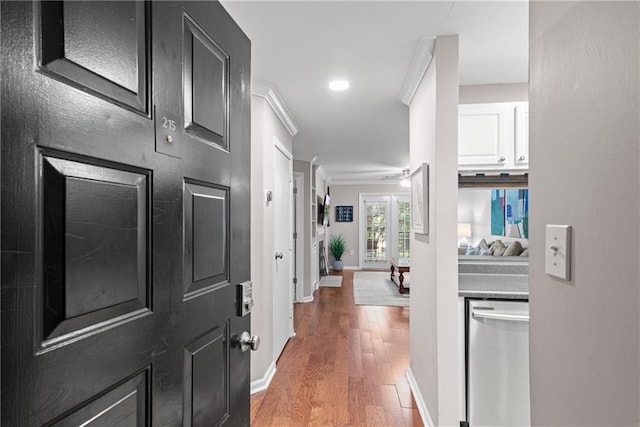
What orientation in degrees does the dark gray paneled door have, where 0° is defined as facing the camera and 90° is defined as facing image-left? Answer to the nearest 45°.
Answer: approximately 315°

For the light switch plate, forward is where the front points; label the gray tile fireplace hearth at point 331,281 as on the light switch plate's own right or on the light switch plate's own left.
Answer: on the light switch plate's own right

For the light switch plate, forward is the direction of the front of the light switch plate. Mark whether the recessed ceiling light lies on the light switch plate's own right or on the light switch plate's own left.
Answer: on the light switch plate's own right

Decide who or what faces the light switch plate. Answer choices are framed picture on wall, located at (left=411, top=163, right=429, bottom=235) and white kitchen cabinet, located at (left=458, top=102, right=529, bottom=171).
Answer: the white kitchen cabinet

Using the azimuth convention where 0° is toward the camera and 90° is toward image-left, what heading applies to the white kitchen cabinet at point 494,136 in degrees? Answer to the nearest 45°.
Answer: approximately 0°

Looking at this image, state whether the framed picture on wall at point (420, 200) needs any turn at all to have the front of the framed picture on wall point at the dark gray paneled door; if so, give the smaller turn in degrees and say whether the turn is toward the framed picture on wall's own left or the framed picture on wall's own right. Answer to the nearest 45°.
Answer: approximately 90° to the framed picture on wall's own left

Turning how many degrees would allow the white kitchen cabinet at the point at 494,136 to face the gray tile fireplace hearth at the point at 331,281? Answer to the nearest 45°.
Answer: approximately 135° to its right

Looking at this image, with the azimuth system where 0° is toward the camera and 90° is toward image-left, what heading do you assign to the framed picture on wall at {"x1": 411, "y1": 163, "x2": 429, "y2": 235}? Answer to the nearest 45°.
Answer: approximately 90°

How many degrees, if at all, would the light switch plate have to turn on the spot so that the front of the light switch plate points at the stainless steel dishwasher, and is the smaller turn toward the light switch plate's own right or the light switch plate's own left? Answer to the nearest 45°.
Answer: approximately 135° to the light switch plate's own right

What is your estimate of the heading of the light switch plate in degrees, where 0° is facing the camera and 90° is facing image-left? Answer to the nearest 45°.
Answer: approximately 45°
